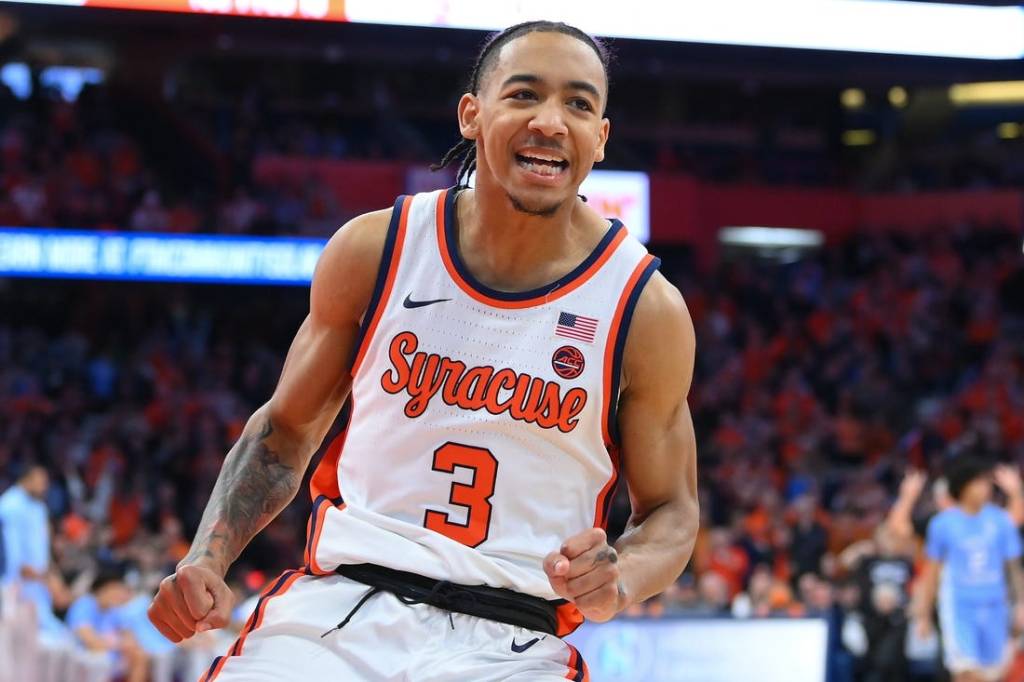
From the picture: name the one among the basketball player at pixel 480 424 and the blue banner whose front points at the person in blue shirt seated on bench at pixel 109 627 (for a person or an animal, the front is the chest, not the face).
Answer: the blue banner

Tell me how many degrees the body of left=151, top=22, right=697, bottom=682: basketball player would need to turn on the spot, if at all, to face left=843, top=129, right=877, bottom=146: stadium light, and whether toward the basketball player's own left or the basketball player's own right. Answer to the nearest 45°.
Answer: approximately 180°

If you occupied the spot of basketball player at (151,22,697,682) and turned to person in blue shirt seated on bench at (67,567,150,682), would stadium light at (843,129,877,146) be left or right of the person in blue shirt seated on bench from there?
right

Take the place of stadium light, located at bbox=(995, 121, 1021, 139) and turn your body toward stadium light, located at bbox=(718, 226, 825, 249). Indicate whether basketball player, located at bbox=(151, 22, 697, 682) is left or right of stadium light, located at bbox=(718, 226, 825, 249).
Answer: left

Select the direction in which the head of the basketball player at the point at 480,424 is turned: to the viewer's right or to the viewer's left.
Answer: to the viewer's right

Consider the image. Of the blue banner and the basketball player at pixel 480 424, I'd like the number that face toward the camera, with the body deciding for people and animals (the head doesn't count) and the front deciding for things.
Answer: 2

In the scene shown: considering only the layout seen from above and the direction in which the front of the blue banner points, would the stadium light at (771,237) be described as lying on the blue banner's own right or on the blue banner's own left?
on the blue banner's own left

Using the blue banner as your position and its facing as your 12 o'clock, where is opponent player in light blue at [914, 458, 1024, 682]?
The opponent player in light blue is roughly at 11 o'clock from the blue banner.

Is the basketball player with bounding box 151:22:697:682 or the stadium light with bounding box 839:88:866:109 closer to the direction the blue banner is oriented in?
the basketball player

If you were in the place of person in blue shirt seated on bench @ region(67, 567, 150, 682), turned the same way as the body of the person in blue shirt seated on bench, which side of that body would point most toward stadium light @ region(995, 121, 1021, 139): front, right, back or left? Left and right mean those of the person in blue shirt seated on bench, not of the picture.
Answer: left
